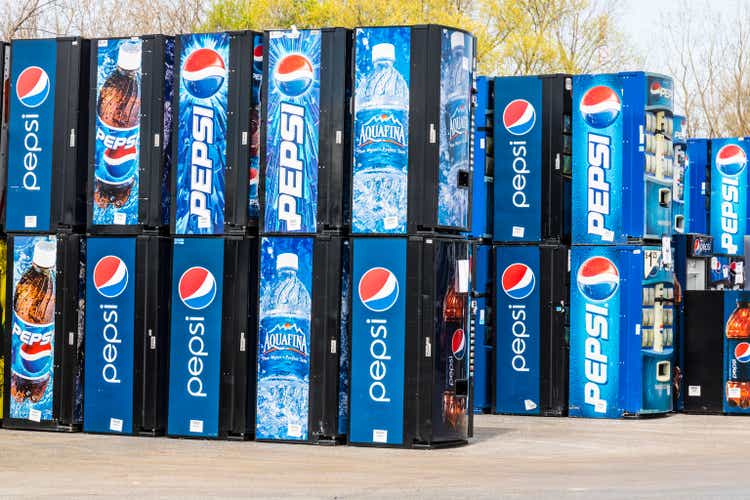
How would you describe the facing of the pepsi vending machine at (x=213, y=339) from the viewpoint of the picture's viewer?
facing the viewer and to the right of the viewer

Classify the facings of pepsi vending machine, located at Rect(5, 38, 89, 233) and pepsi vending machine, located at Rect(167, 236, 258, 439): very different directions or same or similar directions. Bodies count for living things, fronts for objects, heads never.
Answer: same or similar directions

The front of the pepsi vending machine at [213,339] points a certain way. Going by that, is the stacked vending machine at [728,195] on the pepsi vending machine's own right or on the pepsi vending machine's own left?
on the pepsi vending machine's own left

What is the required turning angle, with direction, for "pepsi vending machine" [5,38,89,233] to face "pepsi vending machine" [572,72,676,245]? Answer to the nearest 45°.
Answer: approximately 45° to its left

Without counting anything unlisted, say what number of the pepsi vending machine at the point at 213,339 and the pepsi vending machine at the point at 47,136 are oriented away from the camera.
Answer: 0

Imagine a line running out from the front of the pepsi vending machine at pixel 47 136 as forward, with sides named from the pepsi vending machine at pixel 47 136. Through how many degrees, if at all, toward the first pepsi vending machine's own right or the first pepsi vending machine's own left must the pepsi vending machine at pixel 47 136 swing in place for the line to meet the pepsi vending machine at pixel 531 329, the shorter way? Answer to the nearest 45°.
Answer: approximately 45° to the first pepsi vending machine's own left

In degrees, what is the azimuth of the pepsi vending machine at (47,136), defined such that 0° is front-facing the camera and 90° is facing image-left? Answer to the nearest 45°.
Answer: approximately 315°
